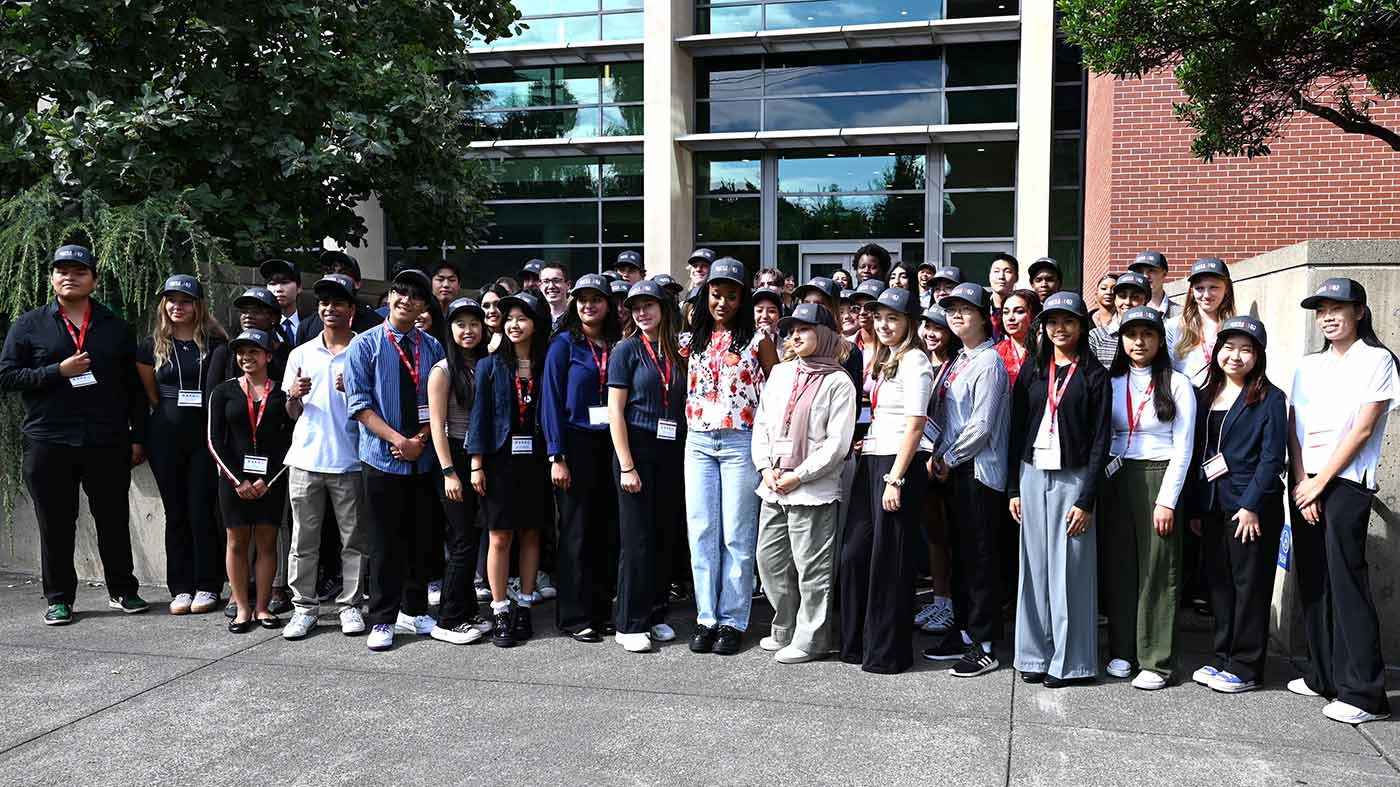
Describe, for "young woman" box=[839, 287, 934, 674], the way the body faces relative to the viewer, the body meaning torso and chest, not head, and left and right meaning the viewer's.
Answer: facing the viewer and to the left of the viewer

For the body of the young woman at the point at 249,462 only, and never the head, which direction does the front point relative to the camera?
toward the camera

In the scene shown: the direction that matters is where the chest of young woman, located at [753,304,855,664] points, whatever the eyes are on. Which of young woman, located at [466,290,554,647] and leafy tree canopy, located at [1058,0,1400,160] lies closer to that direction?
the young woman

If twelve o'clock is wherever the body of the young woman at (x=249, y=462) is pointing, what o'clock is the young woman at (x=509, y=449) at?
the young woman at (x=509, y=449) is roughly at 10 o'clock from the young woman at (x=249, y=462).

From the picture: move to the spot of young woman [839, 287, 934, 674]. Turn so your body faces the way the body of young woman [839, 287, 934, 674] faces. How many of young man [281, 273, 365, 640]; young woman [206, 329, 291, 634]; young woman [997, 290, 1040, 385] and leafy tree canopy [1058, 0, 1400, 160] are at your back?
2

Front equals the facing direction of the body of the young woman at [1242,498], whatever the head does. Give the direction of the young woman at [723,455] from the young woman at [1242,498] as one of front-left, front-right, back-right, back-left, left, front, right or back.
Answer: front-right

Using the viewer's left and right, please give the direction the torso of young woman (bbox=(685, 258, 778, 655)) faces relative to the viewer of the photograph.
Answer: facing the viewer

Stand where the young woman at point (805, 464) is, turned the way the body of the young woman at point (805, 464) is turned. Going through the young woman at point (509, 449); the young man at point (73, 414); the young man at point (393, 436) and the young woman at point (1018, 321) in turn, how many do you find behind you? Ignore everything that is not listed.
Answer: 1

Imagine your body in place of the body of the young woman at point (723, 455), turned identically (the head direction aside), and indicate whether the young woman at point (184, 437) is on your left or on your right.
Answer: on your right

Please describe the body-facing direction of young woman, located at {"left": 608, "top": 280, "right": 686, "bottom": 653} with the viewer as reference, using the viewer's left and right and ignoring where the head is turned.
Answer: facing the viewer and to the right of the viewer

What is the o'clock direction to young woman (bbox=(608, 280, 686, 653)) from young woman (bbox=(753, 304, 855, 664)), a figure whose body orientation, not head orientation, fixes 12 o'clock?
young woman (bbox=(608, 280, 686, 653)) is roughly at 2 o'clock from young woman (bbox=(753, 304, 855, 664)).

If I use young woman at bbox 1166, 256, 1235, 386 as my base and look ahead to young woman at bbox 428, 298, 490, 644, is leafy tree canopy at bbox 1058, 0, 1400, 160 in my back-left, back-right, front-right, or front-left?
back-right
